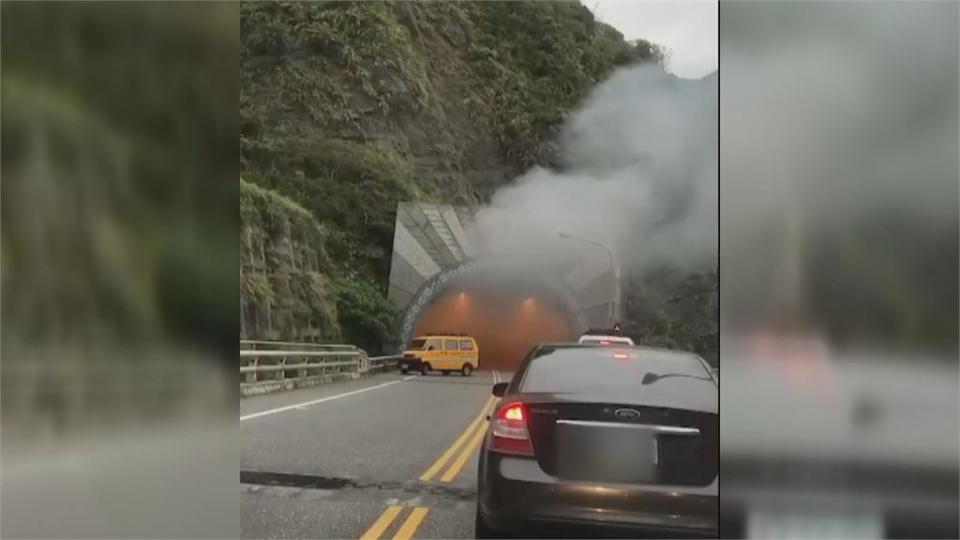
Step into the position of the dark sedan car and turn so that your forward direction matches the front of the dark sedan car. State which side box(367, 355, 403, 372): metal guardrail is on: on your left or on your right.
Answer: on your left

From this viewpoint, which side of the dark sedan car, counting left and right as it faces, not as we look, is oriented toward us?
back
